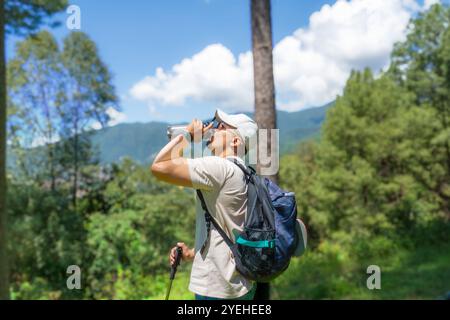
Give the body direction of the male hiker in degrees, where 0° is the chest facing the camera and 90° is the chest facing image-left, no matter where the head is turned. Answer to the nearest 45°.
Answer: approximately 90°

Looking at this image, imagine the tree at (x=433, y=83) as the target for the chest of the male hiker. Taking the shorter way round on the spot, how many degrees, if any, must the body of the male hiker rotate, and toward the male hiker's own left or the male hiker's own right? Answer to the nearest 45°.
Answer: approximately 135° to the male hiker's own right

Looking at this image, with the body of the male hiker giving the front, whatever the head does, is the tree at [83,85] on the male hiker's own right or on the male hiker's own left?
on the male hiker's own right
